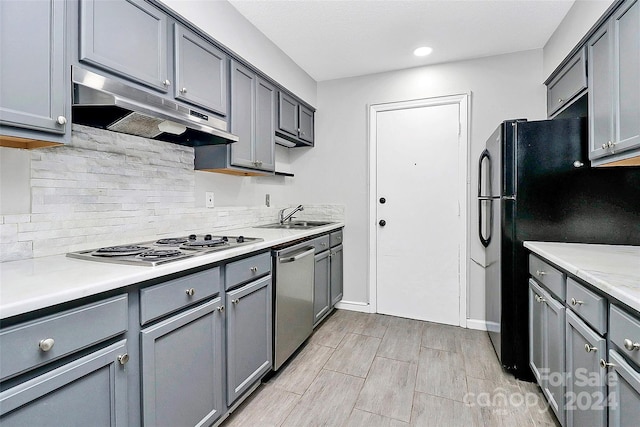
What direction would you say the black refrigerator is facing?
to the viewer's left

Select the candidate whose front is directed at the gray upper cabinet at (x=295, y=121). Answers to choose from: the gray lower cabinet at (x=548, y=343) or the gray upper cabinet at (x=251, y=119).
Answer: the gray lower cabinet

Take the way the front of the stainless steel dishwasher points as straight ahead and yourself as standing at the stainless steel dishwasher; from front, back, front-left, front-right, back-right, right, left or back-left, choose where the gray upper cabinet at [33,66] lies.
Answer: right

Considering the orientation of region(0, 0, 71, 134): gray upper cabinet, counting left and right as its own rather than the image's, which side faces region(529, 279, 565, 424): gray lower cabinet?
front

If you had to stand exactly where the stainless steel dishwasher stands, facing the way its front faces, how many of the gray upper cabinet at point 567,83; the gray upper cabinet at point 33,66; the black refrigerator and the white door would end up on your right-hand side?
1

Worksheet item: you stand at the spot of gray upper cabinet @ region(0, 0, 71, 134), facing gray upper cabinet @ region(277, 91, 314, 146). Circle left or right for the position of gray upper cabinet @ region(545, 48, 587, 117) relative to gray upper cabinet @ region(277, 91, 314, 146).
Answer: right

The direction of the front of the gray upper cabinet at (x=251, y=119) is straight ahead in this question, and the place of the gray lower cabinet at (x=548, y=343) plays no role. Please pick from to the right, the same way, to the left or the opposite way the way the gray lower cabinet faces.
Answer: the opposite way

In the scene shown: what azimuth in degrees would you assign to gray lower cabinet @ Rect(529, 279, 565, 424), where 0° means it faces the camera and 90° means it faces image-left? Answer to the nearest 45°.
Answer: approximately 90°

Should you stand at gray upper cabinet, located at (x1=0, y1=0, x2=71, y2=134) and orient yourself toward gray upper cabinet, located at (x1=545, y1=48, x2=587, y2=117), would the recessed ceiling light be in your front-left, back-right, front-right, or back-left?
front-left

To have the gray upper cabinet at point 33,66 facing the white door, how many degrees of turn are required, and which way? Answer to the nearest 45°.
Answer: approximately 45° to its left

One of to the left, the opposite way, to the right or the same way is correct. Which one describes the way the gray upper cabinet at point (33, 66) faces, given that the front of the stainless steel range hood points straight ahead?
the same way

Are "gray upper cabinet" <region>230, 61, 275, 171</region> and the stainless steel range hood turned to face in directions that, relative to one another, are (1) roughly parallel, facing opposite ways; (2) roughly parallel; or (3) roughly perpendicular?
roughly parallel

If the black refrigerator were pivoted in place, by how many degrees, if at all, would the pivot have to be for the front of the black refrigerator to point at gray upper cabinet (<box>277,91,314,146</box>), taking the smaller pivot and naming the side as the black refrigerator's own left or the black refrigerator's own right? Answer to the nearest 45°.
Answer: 0° — it already faces it

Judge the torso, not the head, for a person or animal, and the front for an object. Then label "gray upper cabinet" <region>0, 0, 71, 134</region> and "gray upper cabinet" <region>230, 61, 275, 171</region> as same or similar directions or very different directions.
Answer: same or similar directions
